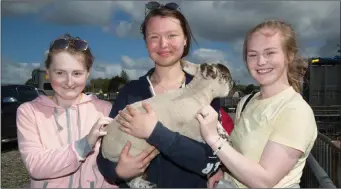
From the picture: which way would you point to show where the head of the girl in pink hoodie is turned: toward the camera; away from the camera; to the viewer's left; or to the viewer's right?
toward the camera

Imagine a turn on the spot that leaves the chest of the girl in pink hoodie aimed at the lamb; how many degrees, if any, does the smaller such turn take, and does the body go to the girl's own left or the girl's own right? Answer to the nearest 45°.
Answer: approximately 45° to the girl's own left

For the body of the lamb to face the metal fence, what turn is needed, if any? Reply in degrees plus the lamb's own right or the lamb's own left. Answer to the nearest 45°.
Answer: approximately 45° to the lamb's own left

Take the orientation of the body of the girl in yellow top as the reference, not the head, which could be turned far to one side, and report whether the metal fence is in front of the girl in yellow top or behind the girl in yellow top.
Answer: behind

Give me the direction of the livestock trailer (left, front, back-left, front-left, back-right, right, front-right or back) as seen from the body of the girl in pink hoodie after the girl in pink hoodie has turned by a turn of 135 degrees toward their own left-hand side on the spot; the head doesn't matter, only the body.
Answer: front

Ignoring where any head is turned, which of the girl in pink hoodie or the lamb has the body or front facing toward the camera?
the girl in pink hoodie

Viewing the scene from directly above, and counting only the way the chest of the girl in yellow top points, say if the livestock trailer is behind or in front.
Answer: behind

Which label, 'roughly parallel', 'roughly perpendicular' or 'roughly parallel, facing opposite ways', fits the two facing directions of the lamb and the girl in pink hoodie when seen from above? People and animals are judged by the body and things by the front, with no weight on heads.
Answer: roughly perpendicular

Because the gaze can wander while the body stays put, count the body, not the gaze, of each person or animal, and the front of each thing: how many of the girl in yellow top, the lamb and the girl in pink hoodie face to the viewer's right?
1

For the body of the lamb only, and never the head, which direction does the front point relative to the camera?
to the viewer's right

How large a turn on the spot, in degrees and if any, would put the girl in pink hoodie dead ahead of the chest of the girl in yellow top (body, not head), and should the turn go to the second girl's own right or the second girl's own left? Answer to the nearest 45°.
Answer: approximately 45° to the second girl's own right

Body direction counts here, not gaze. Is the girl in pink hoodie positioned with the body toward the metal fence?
no

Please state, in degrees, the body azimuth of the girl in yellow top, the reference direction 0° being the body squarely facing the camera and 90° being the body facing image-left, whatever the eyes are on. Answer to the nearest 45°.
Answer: approximately 45°

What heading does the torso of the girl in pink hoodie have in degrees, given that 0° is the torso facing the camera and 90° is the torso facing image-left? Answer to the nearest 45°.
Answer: approximately 0°

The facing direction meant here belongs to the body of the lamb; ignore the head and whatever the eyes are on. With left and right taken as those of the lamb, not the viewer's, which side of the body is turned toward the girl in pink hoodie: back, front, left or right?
back

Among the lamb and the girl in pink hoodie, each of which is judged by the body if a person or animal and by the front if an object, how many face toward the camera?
1
